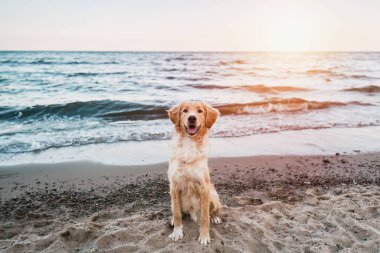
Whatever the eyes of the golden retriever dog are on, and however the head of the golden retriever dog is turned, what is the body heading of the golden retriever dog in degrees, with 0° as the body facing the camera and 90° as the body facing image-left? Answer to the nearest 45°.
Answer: approximately 0°
